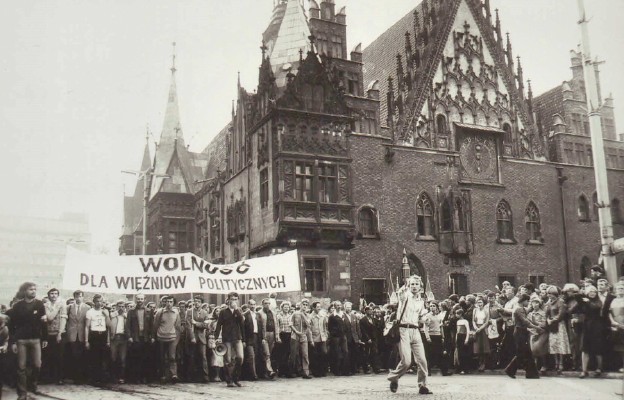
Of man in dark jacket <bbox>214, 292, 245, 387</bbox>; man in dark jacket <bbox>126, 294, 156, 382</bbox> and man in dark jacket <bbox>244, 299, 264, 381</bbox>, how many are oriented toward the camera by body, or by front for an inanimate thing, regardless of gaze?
3

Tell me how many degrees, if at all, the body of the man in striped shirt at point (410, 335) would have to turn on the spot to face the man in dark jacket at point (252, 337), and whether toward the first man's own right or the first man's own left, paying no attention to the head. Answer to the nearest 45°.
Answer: approximately 135° to the first man's own right

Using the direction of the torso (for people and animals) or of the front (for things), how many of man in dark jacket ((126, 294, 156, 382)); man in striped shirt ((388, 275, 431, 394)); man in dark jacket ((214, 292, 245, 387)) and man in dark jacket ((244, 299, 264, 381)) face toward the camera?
4

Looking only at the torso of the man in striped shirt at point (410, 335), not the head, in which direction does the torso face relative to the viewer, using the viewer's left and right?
facing the viewer

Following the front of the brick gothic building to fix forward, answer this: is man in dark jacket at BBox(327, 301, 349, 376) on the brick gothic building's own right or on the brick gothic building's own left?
on the brick gothic building's own right

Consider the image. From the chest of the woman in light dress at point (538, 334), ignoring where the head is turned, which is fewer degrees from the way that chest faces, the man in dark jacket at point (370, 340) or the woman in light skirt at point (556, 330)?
the man in dark jacket

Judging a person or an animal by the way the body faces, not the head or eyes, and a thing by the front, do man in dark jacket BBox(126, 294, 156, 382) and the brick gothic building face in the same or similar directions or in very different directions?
same or similar directions

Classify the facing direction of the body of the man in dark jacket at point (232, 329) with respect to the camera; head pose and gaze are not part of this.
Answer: toward the camera

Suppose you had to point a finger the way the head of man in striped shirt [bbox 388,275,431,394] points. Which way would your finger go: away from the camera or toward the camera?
toward the camera

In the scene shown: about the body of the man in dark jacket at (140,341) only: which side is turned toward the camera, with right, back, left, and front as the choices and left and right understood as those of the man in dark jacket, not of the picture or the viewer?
front
